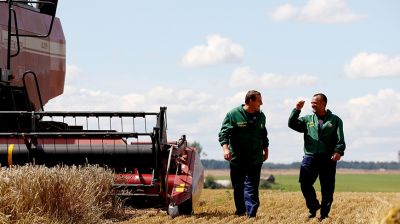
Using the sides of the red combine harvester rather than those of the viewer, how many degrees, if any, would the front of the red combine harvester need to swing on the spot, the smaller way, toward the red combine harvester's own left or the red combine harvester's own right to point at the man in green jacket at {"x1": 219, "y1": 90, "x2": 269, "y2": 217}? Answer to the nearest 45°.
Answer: approximately 90° to the red combine harvester's own left

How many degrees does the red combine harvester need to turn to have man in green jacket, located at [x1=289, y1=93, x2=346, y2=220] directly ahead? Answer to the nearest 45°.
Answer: approximately 135° to its left

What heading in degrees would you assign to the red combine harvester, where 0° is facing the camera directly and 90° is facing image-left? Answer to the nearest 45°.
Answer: approximately 45°
